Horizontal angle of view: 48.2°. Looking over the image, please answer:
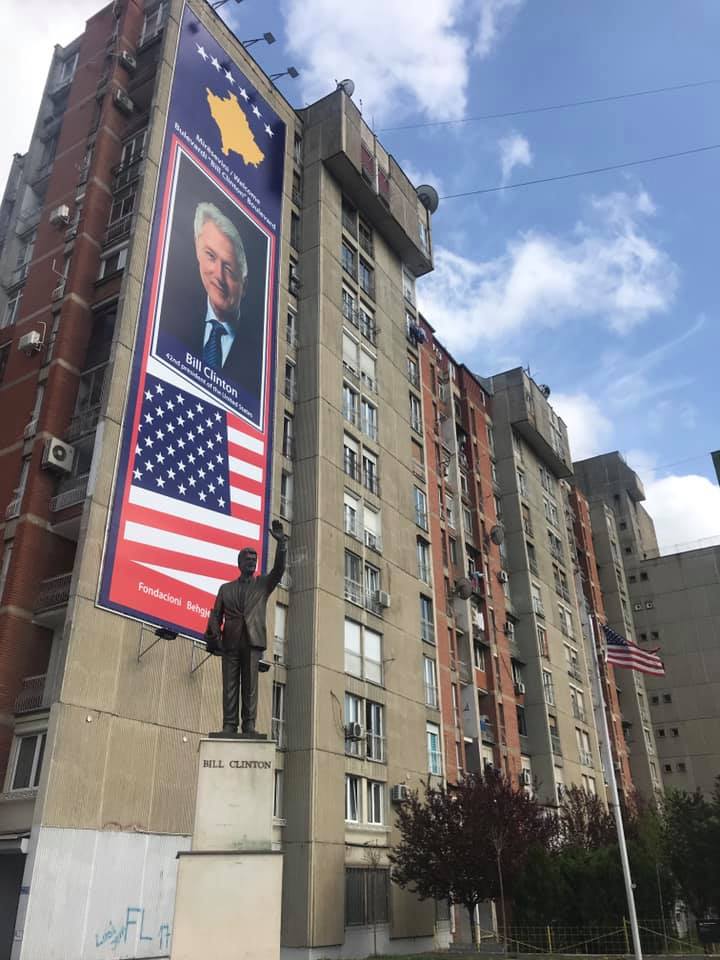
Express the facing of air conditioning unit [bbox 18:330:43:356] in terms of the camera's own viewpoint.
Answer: facing the viewer and to the left of the viewer

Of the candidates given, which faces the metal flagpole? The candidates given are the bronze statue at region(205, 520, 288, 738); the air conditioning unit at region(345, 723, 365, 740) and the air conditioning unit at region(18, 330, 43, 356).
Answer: the air conditioning unit at region(345, 723, 365, 740)

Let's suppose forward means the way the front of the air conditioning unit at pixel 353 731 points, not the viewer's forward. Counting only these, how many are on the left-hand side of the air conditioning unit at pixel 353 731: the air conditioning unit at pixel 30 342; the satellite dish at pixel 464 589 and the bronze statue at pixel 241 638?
1

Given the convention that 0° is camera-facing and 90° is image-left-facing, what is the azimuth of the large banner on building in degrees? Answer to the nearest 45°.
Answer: approximately 315°

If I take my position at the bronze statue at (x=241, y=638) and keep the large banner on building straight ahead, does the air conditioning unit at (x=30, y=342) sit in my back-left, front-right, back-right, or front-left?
front-left

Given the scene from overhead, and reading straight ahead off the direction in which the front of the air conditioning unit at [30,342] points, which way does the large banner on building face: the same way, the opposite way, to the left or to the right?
to the left

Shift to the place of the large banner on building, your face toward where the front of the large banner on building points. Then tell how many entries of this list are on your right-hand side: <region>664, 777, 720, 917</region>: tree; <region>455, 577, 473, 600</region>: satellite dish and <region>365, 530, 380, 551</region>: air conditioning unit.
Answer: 0

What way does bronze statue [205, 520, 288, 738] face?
toward the camera

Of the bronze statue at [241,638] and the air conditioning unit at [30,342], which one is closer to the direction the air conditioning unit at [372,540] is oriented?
the bronze statue

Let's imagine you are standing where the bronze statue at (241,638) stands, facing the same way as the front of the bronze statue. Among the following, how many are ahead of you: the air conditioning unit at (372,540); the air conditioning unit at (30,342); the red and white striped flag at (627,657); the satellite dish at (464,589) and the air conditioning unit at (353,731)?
0

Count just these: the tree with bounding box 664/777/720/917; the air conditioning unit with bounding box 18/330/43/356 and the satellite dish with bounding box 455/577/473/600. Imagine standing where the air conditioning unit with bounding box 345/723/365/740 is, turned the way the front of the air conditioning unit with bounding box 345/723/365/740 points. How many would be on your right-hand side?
1

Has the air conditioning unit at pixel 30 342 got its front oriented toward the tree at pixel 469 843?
no

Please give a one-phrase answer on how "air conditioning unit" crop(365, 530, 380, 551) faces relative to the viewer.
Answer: facing the viewer and to the right of the viewer
